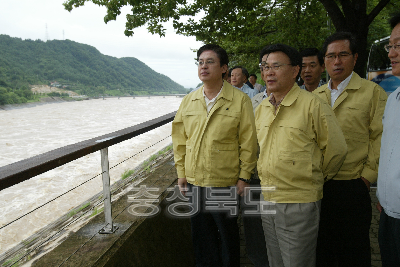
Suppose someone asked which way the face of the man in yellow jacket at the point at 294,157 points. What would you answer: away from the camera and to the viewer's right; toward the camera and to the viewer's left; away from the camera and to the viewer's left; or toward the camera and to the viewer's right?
toward the camera and to the viewer's left

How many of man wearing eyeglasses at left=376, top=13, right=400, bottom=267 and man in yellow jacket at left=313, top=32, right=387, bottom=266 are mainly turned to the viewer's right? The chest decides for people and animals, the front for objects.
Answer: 0

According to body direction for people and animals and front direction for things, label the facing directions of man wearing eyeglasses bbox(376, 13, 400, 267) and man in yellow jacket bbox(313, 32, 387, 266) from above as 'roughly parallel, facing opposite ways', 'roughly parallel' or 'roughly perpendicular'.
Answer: roughly parallel

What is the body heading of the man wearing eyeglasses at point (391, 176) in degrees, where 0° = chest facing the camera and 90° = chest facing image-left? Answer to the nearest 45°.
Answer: approximately 45°

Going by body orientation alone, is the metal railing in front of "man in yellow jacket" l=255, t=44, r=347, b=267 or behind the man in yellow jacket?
in front

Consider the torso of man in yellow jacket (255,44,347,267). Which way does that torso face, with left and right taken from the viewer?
facing the viewer and to the left of the viewer

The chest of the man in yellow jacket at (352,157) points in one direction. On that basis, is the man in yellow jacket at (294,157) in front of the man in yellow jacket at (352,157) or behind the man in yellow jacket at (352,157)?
in front

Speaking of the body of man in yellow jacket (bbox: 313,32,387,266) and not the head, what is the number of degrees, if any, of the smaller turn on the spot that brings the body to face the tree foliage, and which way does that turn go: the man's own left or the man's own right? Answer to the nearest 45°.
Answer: approximately 90° to the man's own right

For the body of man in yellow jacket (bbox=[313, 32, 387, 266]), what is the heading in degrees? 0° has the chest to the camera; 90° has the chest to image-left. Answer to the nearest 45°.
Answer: approximately 45°

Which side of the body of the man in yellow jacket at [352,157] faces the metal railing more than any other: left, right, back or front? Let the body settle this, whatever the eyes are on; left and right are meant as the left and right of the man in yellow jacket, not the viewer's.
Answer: front

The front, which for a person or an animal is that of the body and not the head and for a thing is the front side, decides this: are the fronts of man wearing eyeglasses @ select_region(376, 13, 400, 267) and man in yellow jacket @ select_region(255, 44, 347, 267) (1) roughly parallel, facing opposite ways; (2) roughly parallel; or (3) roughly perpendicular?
roughly parallel

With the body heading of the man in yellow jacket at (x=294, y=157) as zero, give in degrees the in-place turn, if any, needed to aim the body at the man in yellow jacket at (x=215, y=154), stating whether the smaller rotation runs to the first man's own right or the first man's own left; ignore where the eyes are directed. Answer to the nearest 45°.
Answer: approximately 90° to the first man's own right
